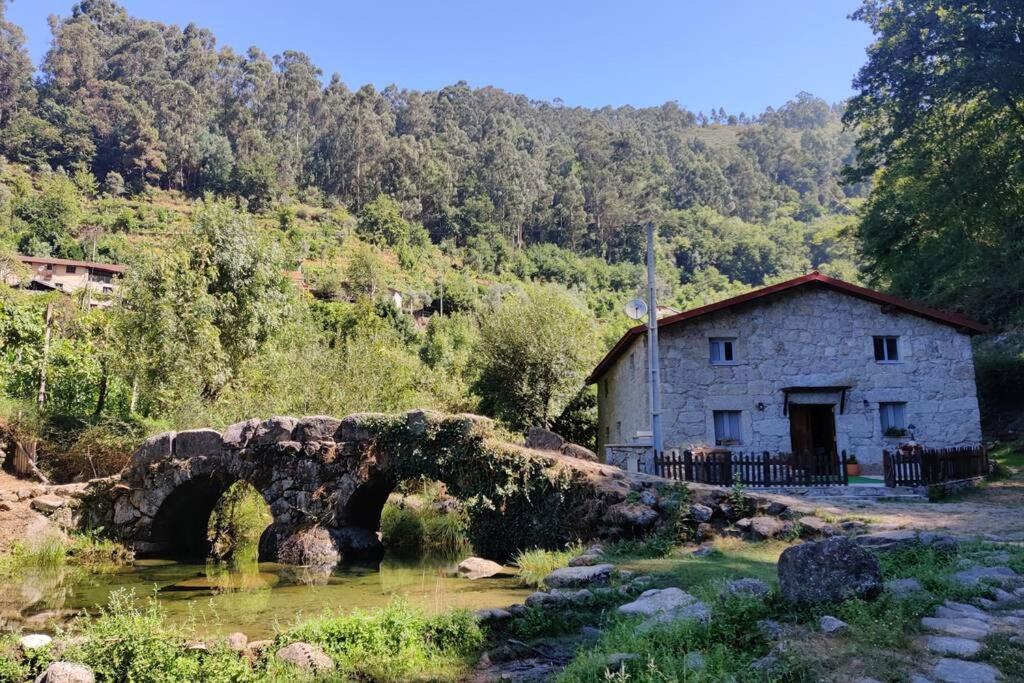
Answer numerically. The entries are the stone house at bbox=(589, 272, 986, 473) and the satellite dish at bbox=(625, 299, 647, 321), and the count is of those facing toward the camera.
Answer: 2

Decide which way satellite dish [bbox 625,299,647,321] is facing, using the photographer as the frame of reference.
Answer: facing the viewer

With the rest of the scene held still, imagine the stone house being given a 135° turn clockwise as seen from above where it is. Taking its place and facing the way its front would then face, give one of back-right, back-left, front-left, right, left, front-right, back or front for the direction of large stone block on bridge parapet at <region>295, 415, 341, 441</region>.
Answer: left

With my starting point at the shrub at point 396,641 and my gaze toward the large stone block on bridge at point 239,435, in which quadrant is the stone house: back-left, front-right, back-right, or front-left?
front-right

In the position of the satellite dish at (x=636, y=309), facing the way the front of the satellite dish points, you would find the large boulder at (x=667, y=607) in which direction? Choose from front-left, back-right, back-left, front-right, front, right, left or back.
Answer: front

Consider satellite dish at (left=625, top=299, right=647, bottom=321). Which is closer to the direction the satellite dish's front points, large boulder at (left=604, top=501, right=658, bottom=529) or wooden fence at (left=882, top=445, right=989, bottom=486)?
the large boulder

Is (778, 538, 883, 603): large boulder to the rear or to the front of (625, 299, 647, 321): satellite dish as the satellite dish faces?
to the front

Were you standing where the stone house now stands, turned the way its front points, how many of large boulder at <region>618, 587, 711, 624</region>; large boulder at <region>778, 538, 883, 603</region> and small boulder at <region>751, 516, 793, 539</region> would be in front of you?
3

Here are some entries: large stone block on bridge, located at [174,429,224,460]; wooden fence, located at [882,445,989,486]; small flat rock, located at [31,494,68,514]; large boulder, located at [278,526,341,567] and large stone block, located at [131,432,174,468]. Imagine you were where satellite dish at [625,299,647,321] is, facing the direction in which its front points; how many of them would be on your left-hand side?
1

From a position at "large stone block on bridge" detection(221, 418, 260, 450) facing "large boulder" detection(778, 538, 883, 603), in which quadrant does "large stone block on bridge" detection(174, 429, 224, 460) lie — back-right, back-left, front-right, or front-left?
back-right

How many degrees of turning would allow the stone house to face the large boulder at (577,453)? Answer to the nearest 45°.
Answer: approximately 45° to its right

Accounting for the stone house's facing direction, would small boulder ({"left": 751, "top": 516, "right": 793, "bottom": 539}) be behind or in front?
in front

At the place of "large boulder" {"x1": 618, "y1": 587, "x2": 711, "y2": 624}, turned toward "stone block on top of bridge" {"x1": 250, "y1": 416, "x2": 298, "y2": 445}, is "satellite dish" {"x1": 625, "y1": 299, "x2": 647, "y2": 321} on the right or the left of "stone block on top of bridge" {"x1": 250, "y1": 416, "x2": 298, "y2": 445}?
right

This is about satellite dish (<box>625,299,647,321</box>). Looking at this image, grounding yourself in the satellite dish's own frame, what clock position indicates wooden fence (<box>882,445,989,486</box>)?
The wooden fence is roughly at 9 o'clock from the satellite dish.
